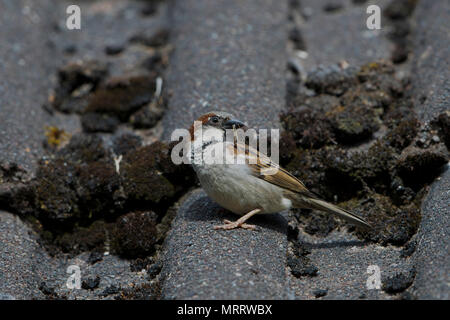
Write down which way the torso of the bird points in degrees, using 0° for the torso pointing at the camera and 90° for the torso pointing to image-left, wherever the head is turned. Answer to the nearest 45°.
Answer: approximately 90°

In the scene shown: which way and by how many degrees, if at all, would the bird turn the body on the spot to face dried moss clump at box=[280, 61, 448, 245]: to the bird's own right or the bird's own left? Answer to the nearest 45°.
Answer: approximately 135° to the bird's own right

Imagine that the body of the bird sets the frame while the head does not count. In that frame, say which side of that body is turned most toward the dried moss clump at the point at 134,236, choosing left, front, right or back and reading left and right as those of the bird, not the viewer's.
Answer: front

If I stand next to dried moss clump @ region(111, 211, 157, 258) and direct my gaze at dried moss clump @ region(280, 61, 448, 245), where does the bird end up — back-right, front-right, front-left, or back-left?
front-right
